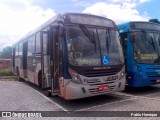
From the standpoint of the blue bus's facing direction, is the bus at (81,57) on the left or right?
on its right

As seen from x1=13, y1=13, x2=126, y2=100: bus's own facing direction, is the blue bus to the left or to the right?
on its left

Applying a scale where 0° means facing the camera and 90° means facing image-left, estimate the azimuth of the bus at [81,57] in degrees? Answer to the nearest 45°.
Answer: approximately 315°

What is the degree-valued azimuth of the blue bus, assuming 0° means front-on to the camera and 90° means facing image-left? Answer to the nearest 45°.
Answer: approximately 315°
